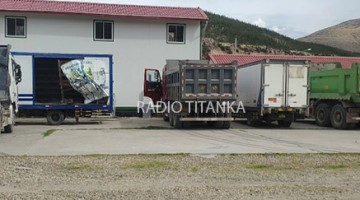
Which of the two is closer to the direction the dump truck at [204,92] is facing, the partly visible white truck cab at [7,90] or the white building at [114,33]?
the white building

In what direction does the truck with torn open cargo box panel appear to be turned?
to the viewer's left

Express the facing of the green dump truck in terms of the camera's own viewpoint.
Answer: facing away from the viewer and to the left of the viewer

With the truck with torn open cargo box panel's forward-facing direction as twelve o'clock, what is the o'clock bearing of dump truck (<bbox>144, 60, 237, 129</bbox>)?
The dump truck is roughly at 7 o'clock from the truck with torn open cargo box panel.

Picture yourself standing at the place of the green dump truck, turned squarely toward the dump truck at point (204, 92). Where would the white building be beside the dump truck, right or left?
right

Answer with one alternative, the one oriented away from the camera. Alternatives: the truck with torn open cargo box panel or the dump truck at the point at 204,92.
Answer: the dump truck

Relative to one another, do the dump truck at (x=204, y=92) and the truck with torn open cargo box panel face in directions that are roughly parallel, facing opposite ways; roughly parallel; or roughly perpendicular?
roughly perpendicular

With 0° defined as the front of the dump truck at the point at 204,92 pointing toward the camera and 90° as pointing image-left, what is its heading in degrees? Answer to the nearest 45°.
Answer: approximately 180°

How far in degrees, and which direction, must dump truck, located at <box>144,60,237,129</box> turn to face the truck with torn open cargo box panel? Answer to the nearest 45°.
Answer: approximately 90° to its left

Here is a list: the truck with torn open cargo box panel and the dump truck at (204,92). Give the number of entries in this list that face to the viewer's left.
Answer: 1

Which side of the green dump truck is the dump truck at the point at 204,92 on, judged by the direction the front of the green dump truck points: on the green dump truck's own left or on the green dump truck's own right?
on the green dump truck's own left

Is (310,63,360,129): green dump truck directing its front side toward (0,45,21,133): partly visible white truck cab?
no

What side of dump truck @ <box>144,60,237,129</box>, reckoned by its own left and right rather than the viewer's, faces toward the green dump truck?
right
